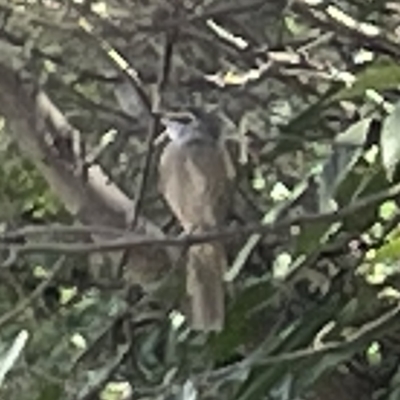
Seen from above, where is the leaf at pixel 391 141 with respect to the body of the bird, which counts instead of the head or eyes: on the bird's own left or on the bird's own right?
on the bird's own left

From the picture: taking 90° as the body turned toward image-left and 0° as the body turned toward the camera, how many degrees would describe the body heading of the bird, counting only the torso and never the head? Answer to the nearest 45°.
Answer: approximately 45°
